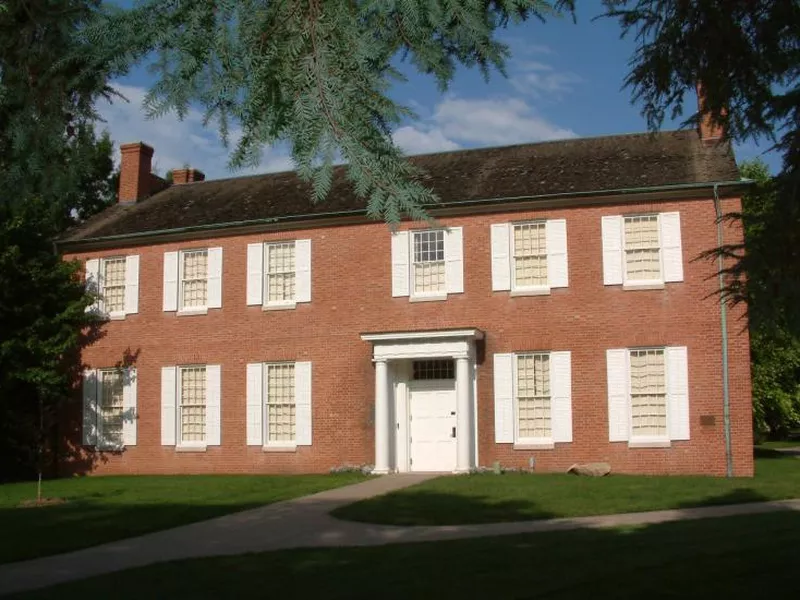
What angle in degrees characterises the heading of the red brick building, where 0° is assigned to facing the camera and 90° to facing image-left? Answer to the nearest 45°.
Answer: approximately 0°
